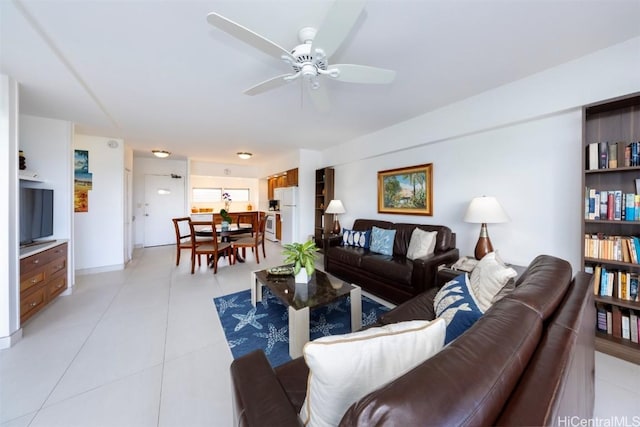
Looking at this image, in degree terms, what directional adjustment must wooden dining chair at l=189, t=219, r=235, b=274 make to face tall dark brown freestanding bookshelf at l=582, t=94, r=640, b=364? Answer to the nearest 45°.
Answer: approximately 90° to its right

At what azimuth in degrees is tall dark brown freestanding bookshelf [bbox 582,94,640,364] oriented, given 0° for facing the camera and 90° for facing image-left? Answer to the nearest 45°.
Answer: approximately 45°

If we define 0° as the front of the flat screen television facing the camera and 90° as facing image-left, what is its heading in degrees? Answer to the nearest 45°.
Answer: approximately 315°

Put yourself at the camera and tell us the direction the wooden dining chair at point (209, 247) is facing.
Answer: facing away from the viewer and to the right of the viewer

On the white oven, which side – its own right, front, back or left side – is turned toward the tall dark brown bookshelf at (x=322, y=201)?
left

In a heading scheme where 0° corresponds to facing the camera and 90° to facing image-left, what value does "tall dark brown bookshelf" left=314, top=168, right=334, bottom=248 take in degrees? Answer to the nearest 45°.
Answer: approximately 45°

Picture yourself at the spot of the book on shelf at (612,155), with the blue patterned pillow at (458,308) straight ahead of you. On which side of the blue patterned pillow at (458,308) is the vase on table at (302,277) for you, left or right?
right

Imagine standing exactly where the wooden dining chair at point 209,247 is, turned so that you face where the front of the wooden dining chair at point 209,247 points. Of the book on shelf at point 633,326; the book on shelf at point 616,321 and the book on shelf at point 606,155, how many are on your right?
3

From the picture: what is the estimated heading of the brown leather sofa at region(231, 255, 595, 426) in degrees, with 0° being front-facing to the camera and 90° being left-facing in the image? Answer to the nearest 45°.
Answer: approximately 135°
